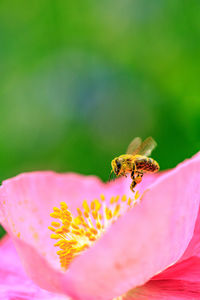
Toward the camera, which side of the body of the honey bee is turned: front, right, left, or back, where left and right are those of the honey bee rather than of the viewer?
left
